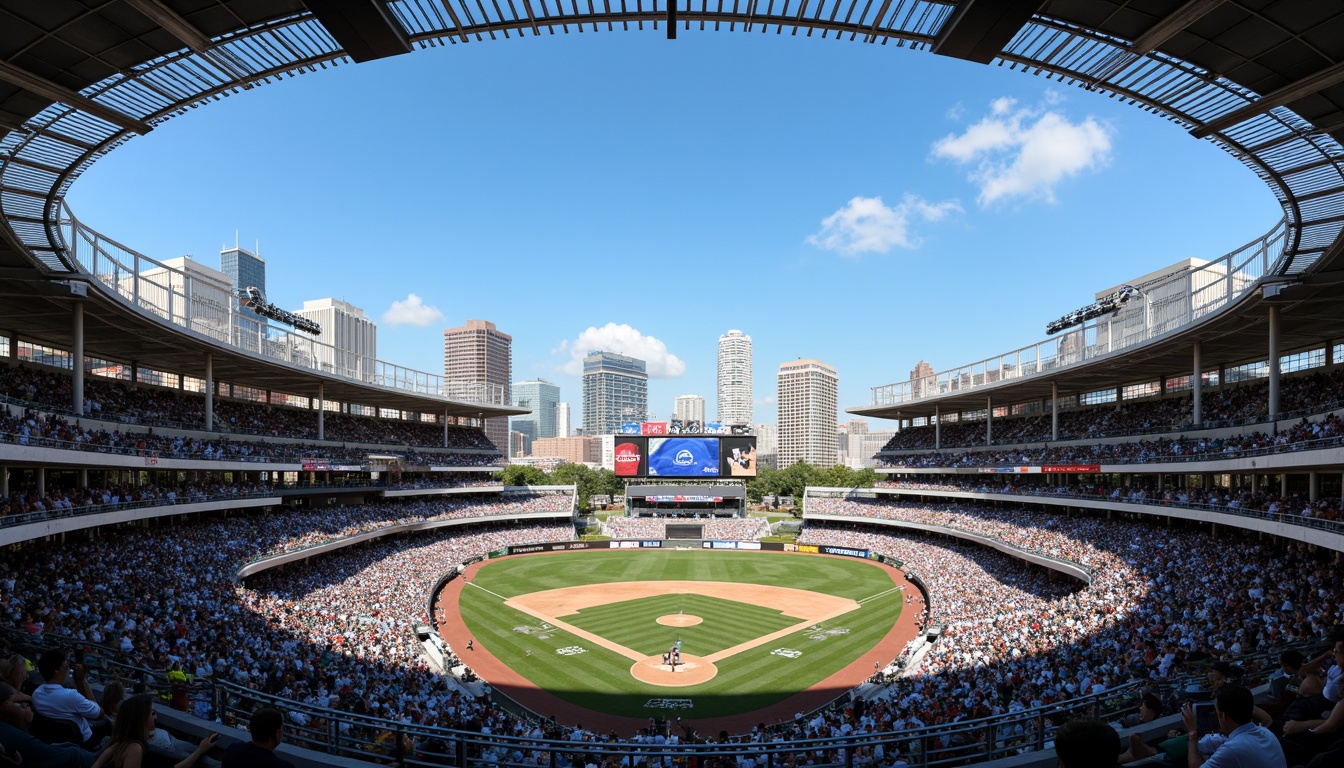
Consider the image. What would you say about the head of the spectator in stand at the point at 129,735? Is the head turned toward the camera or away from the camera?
away from the camera

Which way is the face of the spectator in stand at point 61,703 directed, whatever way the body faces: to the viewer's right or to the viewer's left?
to the viewer's right

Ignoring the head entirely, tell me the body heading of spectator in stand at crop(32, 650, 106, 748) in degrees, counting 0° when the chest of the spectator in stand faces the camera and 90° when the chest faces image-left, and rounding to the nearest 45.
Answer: approximately 225°

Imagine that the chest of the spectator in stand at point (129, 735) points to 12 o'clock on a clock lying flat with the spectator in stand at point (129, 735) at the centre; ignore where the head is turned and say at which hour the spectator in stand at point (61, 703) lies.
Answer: the spectator in stand at point (61, 703) is roughly at 10 o'clock from the spectator in stand at point (129, 735).

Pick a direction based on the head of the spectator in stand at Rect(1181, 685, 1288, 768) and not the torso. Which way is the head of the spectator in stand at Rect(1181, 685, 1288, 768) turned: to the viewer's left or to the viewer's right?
to the viewer's left

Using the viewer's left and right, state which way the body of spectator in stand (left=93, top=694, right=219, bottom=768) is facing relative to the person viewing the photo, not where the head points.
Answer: facing away from the viewer and to the right of the viewer
